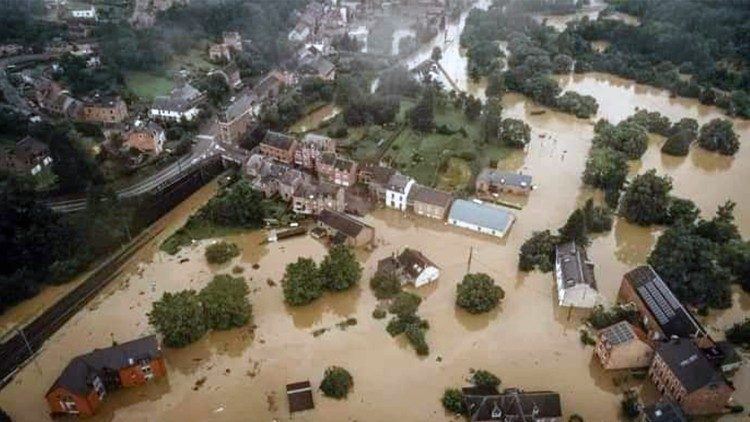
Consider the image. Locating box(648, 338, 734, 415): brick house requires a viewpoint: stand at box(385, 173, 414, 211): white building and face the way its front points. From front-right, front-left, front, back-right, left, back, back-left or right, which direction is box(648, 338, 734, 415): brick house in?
front-left

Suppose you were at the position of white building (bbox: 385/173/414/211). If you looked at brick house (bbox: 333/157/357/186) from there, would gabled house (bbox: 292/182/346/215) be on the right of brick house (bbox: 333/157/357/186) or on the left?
left

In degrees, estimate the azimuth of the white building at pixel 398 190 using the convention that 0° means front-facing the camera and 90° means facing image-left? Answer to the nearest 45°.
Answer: approximately 0°

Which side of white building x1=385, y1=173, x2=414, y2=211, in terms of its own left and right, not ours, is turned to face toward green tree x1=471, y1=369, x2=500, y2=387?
front

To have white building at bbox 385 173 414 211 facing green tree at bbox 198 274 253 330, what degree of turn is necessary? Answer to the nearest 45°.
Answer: approximately 45° to its right

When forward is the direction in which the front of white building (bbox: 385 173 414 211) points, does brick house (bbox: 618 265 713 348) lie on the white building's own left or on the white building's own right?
on the white building's own left

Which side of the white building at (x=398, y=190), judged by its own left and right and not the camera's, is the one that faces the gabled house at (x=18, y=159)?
right

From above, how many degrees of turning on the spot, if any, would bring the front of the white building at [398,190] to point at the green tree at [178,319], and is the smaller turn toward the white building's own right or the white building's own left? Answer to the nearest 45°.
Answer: approximately 45° to the white building's own right

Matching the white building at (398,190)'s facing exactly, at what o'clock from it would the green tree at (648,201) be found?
The green tree is roughly at 9 o'clock from the white building.

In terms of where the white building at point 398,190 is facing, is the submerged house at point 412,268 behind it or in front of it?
in front

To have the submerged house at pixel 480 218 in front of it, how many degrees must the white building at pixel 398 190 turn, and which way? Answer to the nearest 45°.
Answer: approximately 90° to its left

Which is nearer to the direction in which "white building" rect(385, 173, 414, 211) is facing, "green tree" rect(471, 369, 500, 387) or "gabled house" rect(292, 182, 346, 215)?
the green tree

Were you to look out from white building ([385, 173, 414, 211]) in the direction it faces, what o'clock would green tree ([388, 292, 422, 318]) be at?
The green tree is roughly at 12 o'clock from the white building.

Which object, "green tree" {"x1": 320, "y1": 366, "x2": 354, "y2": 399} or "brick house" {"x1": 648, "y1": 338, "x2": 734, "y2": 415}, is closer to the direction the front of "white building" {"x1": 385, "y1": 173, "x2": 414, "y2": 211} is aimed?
the green tree
